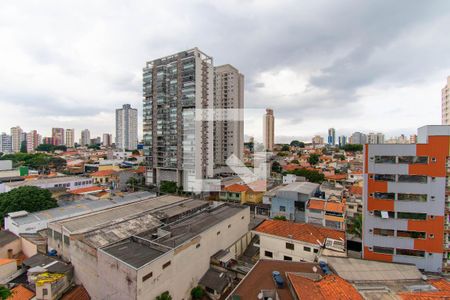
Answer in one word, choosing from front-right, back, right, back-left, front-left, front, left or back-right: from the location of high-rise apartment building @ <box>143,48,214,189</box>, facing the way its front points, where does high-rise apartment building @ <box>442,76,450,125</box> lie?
back-left

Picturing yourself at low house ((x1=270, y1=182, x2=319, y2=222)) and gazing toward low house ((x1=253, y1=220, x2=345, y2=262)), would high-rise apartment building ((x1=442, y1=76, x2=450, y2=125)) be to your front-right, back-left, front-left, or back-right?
back-left

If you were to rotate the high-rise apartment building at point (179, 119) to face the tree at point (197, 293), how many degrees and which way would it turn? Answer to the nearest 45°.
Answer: approximately 45° to its left
